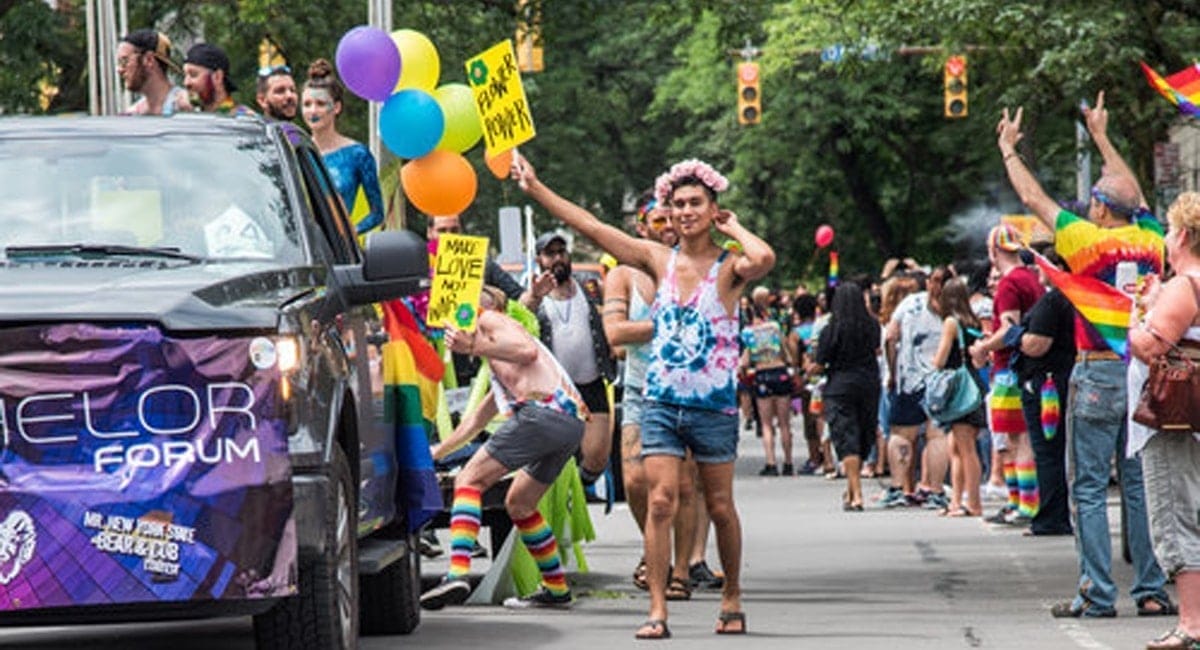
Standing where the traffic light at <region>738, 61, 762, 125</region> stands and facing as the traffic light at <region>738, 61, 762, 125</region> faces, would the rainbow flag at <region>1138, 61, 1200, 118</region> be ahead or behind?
ahead

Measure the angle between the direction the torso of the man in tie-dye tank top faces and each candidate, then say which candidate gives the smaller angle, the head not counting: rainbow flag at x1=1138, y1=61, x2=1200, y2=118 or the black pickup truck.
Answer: the black pickup truck

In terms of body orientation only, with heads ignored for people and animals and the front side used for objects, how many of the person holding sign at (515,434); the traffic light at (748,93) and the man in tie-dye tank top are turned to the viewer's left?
1

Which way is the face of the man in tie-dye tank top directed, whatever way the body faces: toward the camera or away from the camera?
toward the camera

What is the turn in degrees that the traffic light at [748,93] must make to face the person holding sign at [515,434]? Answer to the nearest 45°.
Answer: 0° — it already faces them

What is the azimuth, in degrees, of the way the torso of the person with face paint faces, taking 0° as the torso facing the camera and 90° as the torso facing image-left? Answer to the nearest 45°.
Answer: approximately 45°

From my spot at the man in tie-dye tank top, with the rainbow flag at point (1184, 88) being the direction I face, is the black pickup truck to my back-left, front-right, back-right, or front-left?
back-right

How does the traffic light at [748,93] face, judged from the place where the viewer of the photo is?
facing the viewer

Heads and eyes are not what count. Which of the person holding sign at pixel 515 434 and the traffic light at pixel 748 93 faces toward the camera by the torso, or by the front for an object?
the traffic light

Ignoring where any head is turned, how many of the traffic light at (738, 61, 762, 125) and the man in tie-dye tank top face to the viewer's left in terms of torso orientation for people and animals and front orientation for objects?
0

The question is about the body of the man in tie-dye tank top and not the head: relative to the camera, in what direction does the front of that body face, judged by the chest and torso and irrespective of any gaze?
toward the camera

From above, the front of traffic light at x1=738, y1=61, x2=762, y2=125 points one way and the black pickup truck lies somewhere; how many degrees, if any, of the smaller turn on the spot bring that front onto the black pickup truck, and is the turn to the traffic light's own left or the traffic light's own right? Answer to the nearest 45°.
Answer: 0° — it already faces it

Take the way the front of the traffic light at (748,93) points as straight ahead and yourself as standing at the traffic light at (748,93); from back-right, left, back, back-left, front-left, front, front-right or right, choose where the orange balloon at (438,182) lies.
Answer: front

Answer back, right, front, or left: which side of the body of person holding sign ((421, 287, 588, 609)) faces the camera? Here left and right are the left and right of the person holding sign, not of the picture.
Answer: left

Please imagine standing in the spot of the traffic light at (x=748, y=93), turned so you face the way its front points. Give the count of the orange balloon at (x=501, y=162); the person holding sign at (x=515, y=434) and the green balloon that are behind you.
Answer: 0
